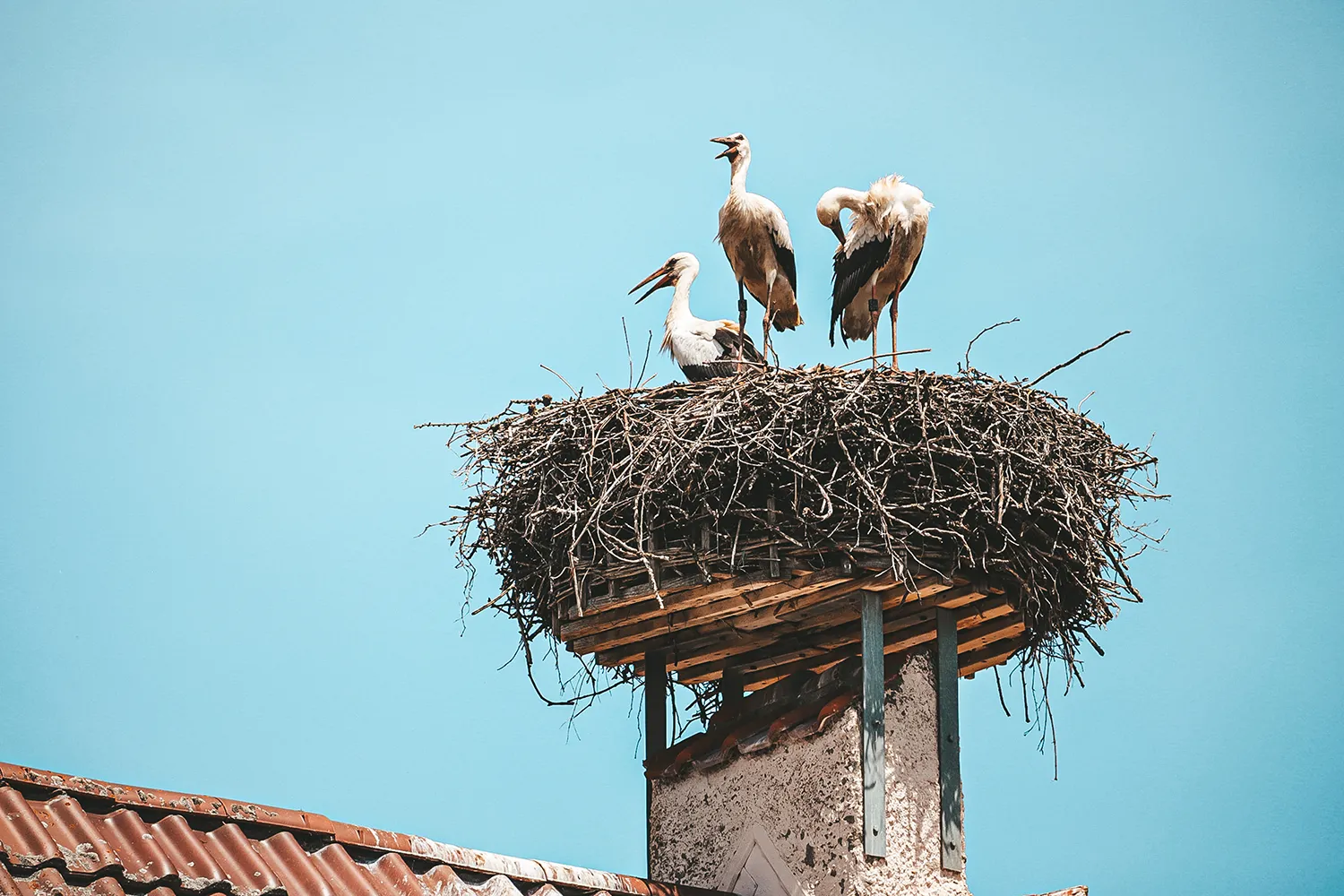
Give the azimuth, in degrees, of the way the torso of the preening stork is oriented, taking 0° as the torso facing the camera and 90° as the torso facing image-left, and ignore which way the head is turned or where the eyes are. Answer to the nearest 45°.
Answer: approximately 315°

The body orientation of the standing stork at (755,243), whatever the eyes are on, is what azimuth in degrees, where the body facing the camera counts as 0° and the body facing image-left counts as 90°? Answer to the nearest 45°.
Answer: approximately 45°

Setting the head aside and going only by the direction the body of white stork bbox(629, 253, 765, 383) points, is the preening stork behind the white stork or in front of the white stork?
behind

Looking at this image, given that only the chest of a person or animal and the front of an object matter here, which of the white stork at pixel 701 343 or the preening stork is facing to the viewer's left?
the white stork

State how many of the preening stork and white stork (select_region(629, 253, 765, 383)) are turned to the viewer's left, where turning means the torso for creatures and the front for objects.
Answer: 1

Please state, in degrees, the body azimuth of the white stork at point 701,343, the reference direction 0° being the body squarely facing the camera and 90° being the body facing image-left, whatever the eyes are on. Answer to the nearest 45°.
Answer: approximately 90°

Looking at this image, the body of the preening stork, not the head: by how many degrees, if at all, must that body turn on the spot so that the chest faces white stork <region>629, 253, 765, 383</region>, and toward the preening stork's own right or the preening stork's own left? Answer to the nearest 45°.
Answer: approximately 135° to the preening stork's own right
